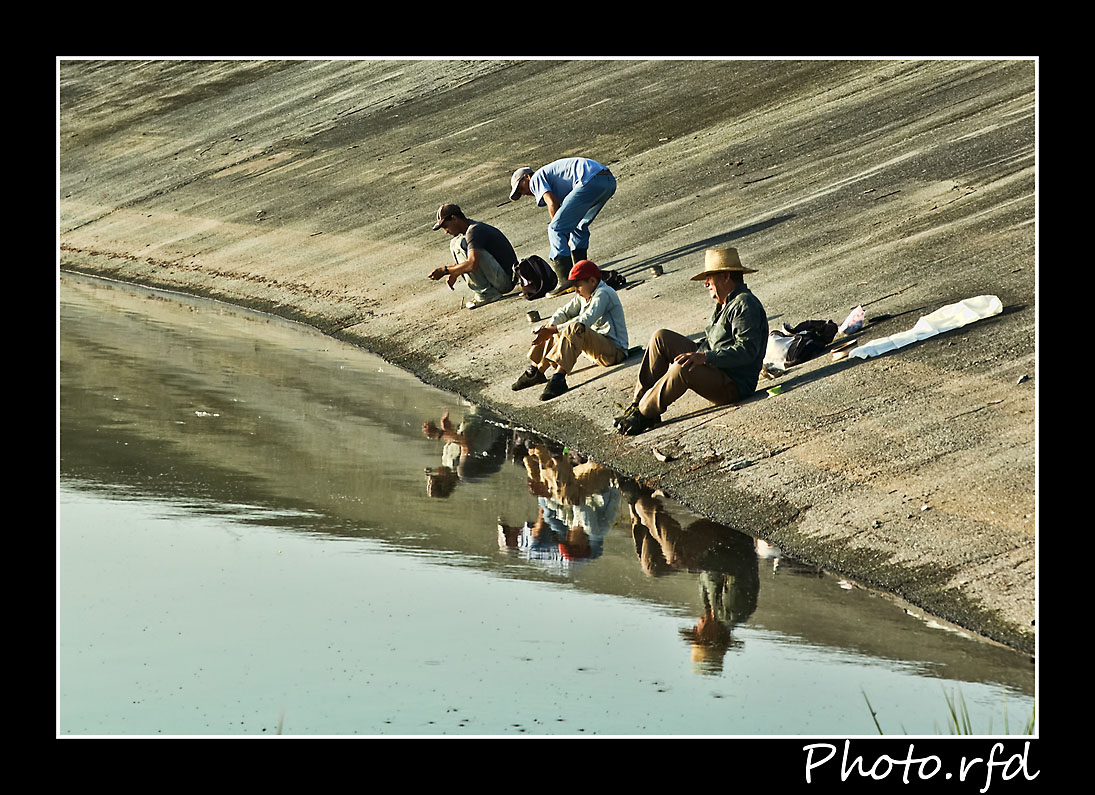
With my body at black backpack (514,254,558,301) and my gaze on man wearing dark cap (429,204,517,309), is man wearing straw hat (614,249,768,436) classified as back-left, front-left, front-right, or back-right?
back-left

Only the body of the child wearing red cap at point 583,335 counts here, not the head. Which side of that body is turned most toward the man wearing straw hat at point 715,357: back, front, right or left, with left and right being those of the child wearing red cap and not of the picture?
left

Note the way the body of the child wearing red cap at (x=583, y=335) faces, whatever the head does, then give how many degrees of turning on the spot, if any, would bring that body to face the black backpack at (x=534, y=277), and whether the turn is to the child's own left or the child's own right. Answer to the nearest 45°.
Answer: approximately 135° to the child's own right

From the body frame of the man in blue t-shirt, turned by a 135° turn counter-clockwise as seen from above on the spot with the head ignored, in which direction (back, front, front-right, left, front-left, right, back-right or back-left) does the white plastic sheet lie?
front

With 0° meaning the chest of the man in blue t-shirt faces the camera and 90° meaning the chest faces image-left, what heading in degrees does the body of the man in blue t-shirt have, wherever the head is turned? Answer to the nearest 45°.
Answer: approximately 90°

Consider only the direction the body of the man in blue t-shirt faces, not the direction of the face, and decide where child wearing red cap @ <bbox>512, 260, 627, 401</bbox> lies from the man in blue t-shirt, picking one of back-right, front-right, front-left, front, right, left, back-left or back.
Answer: left

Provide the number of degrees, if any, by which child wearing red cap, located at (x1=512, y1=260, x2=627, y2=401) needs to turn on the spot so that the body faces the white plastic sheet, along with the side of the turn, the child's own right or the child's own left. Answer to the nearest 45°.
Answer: approximately 135° to the child's own left

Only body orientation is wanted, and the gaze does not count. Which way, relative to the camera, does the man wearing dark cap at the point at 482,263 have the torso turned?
to the viewer's left

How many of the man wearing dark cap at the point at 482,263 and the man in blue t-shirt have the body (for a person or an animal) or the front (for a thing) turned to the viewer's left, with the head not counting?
2

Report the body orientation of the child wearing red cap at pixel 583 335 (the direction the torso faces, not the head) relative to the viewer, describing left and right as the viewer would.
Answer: facing the viewer and to the left of the viewer
